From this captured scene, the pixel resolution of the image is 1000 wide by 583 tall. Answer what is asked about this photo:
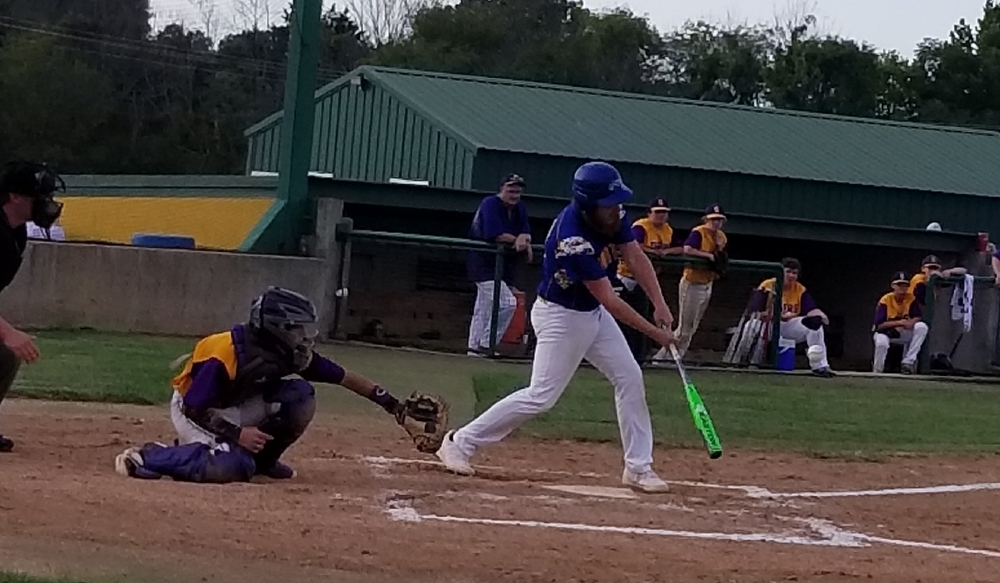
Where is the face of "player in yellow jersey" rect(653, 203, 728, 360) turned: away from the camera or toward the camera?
toward the camera

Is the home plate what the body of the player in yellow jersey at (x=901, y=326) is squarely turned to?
yes

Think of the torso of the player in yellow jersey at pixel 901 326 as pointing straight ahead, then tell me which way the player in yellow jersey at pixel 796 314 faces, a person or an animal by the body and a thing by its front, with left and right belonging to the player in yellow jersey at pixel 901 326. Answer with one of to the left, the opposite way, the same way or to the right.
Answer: the same way

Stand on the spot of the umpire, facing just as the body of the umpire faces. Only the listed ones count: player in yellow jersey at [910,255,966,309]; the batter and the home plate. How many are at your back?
0

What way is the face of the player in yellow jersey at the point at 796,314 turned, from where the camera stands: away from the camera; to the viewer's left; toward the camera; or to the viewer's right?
toward the camera

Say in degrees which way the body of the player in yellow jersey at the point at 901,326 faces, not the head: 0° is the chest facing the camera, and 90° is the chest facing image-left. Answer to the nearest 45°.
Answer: approximately 0°

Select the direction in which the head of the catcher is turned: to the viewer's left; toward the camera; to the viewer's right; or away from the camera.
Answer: to the viewer's right

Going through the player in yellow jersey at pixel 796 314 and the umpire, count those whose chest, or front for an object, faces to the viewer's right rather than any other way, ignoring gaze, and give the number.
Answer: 1

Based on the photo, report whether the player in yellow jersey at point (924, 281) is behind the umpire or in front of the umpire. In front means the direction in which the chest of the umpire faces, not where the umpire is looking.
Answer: in front

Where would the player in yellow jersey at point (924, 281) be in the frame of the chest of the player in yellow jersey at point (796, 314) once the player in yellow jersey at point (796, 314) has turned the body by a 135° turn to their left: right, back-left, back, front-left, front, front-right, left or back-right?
front

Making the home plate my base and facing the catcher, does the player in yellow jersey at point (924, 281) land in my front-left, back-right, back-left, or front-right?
back-right

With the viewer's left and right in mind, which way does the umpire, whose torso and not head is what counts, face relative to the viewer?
facing to the right of the viewer

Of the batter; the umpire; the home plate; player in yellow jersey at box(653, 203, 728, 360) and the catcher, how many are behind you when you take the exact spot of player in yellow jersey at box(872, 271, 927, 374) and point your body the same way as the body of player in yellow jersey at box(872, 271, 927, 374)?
0

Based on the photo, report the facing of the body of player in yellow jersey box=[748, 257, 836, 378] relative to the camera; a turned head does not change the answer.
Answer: toward the camera

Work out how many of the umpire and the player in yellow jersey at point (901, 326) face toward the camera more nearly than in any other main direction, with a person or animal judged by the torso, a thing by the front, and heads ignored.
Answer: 1

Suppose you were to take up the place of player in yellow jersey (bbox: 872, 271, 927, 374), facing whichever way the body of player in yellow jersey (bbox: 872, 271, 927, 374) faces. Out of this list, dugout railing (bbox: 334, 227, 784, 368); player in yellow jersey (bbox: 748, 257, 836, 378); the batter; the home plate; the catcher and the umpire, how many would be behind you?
0
